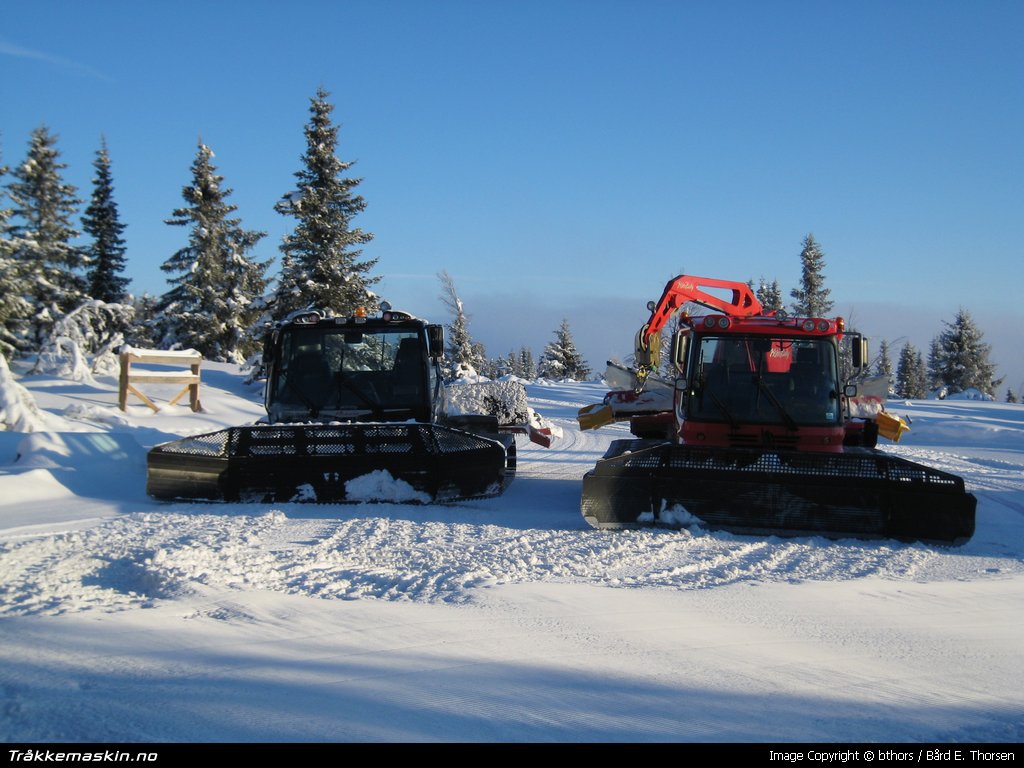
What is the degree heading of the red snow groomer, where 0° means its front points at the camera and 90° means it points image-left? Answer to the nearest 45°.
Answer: approximately 0°

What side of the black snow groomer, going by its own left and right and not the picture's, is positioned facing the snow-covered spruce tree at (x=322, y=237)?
back

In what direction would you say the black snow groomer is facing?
toward the camera

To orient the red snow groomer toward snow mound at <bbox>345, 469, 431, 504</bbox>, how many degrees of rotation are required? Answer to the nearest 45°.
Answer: approximately 90° to its right

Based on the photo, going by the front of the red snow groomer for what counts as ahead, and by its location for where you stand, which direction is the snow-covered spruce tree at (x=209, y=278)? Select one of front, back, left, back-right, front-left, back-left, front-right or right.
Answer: back-right
